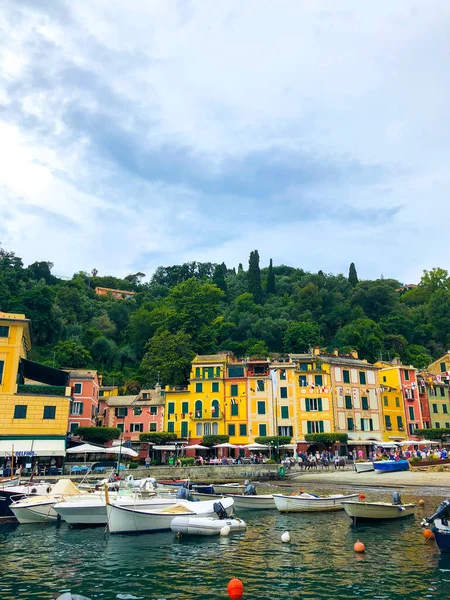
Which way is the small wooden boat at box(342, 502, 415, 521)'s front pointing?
to the viewer's left

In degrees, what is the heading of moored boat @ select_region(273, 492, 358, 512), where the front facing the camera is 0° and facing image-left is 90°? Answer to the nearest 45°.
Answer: approximately 90°

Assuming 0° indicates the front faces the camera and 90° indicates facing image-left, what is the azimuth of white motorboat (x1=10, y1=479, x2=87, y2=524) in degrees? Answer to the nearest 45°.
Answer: approximately 45°

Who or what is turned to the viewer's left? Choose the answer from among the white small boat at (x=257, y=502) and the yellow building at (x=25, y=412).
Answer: the white small boat

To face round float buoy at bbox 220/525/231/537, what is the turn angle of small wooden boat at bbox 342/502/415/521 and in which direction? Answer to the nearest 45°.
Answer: approximately 45° to its left

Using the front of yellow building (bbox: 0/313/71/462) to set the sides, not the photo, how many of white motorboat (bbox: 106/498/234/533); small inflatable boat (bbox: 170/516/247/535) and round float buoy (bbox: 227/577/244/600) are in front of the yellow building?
3
